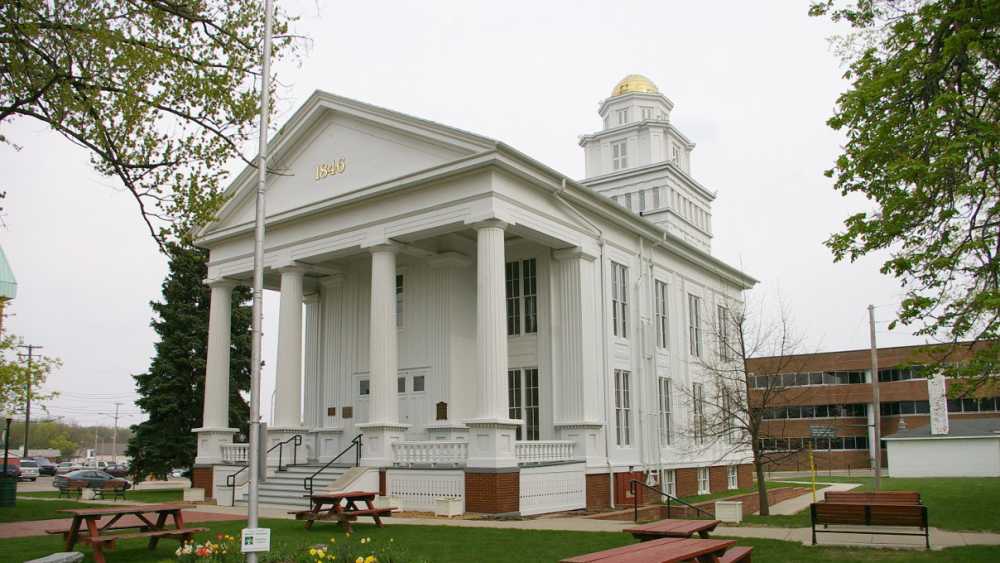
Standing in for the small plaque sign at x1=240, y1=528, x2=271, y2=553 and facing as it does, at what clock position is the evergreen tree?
The evergreen tree is roughly at 6 o'clock from the small plaque sign.

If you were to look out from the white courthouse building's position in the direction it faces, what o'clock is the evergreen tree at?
The evergreen tree is roughly at 3 o'clock from the white courthouse building.

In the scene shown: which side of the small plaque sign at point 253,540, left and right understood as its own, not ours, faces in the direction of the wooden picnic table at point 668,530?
left

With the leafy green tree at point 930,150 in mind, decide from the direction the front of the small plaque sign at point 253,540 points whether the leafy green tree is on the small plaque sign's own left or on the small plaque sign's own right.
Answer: on the small plaque sign's own left

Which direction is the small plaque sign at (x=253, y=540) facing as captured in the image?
toward the camera

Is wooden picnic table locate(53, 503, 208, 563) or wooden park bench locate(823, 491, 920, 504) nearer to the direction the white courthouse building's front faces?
the wooden picnic table

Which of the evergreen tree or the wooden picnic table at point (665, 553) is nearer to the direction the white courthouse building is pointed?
the wooden picnic table

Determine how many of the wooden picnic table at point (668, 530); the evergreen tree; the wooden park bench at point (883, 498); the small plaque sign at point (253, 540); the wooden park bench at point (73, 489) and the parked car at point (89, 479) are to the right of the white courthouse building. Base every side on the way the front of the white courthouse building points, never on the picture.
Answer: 3

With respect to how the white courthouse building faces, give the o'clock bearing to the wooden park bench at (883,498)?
The wooden park bench is roughly at 9 o'clock from the white courthouse building.

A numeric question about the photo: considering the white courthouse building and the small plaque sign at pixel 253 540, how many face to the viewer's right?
0

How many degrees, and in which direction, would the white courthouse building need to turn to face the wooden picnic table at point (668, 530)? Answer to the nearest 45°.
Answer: approximately 45° to its left

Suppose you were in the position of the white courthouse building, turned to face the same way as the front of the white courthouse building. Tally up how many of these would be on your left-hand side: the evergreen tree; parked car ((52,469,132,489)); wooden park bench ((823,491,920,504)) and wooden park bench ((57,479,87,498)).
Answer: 1

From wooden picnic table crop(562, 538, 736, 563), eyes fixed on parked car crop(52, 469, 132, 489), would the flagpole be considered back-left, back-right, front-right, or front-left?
front-left

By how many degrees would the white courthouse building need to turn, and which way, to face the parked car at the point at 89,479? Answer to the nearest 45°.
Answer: approximately 90° to its right

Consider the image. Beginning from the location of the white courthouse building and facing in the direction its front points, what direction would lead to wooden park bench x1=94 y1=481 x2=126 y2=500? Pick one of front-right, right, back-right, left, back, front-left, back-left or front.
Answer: right

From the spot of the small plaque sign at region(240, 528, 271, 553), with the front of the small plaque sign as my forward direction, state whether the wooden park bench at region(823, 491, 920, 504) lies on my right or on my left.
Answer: on my left

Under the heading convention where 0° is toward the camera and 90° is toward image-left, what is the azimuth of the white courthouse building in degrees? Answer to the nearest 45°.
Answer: approximately 45°

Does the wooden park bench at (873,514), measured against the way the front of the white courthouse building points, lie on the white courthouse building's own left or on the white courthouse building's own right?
on the white courthouse building's own left

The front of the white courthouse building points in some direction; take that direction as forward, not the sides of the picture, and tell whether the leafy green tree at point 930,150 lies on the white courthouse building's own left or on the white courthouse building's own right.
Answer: on the white courthouse building's own left
